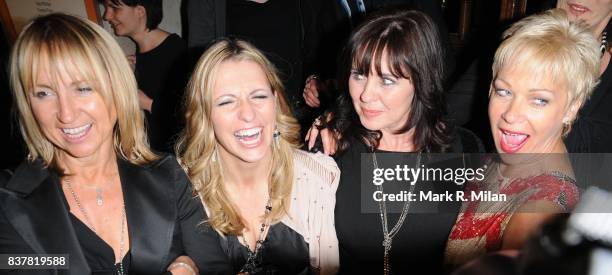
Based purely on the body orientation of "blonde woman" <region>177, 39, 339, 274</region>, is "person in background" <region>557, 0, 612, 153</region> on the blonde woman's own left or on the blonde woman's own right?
on the blonde woman's own left

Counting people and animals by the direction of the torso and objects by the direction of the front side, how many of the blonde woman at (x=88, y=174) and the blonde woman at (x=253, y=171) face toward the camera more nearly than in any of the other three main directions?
2

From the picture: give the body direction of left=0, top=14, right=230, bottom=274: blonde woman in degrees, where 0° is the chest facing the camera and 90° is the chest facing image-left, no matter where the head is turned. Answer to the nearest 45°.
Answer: approximately 0°

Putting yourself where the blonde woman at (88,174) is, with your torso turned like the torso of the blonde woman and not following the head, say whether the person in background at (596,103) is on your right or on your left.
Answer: on your left

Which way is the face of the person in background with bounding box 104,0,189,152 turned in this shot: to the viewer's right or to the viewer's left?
to the viewer's left

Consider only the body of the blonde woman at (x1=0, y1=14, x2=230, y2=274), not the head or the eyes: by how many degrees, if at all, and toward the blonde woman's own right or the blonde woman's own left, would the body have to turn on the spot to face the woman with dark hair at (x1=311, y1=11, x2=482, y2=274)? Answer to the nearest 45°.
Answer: approximately 90° to the blonde woman's own left
